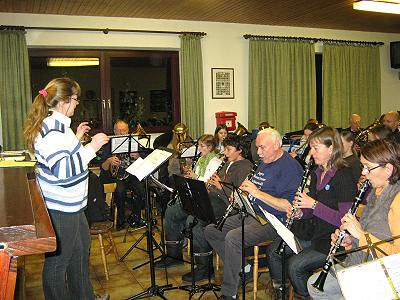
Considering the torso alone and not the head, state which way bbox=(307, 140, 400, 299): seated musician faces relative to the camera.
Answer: to the viewer's left

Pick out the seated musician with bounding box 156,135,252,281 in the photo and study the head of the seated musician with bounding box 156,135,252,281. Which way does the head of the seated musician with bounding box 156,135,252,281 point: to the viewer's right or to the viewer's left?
to the viewer's left

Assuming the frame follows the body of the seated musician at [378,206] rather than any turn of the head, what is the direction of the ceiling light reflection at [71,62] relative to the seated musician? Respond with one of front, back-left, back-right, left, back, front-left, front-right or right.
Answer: front-right

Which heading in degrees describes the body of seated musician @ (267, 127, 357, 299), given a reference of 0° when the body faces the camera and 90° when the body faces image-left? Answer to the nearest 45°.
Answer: approximately 45°

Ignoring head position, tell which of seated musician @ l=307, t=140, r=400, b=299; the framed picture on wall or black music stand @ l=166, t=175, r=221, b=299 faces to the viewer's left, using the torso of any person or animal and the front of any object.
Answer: the seated musician

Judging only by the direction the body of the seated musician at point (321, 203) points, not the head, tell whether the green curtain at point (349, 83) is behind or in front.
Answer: behind

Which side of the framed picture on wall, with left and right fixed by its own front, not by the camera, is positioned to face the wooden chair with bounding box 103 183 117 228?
front
